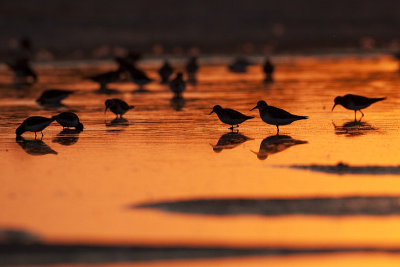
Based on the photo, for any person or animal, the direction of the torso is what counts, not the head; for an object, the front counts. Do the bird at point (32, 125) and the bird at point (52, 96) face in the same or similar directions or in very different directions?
same or similar directions

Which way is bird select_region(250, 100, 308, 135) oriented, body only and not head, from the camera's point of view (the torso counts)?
to the viewer's left

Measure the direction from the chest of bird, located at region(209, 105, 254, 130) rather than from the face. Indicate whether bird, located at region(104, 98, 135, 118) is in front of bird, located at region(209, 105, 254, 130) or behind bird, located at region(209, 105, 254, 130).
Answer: in front

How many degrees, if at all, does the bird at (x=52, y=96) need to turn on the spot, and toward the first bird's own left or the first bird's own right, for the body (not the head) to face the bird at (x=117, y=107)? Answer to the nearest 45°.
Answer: approximately 135° to the first bird's own left

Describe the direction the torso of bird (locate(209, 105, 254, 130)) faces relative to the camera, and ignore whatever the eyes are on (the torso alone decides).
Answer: to the viewer's left

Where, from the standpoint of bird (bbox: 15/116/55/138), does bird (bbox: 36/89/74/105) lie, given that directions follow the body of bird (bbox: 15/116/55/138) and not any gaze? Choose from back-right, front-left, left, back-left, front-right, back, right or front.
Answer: right

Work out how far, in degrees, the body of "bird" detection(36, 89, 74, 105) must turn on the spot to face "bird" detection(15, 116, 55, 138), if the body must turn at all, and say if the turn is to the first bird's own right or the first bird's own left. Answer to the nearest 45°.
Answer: approximately 90° to the first bird's own left

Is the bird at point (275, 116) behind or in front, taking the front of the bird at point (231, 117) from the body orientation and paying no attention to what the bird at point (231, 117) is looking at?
behind

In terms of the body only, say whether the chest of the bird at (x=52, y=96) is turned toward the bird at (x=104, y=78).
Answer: no
